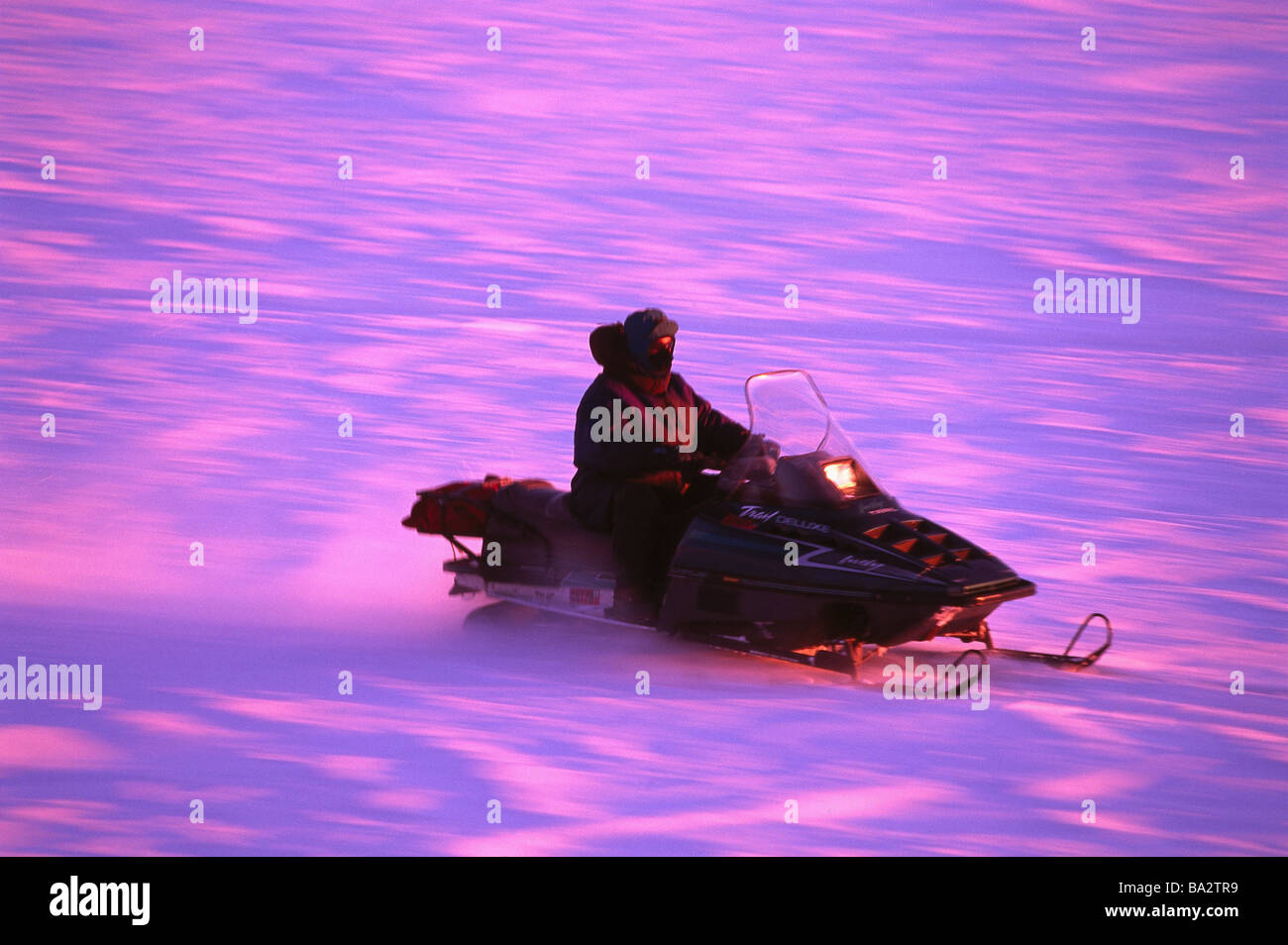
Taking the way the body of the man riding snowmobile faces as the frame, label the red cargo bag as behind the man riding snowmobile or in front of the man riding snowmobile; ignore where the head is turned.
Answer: behind

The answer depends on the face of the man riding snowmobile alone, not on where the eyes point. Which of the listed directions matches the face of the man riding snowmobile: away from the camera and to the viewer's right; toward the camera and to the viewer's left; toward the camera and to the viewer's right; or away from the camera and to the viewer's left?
toward the camera and to the viewer's right

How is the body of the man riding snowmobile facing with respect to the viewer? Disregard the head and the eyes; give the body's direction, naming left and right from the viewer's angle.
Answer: facing the viewer and to the right of the viewer
